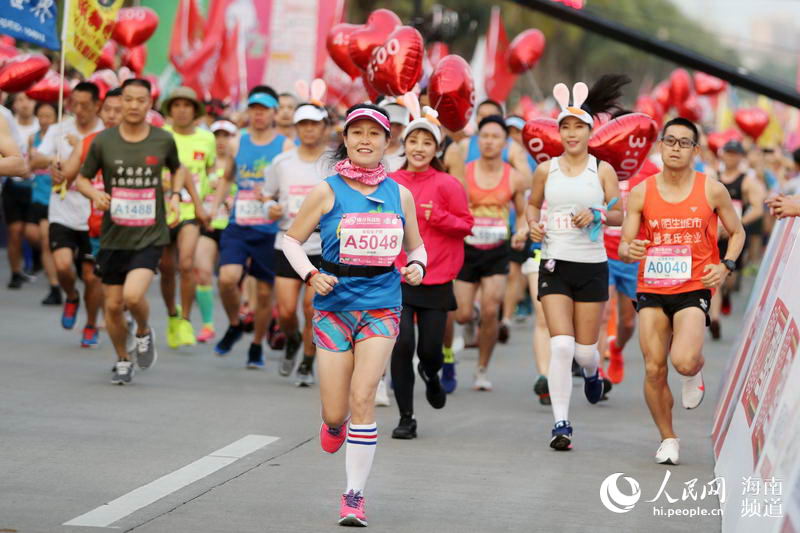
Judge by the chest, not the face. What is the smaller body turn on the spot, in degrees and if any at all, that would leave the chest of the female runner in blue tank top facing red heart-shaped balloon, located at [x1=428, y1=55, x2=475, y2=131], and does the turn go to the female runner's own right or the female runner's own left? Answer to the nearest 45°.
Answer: approximately 180°

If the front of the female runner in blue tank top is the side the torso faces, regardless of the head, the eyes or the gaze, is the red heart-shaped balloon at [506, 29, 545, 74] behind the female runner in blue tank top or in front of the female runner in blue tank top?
behind

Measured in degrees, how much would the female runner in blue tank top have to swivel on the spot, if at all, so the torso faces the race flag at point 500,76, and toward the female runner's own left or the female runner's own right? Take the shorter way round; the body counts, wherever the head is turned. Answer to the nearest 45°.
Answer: approximately 180°

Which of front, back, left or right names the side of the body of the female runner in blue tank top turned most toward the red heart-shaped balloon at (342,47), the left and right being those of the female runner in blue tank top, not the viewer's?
back

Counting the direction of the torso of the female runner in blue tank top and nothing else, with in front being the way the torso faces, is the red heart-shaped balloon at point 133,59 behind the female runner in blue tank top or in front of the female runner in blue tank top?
behind

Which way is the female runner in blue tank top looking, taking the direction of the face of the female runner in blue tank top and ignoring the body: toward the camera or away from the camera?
toward the camera

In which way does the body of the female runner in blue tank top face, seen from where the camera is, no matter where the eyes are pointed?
toward the camera
